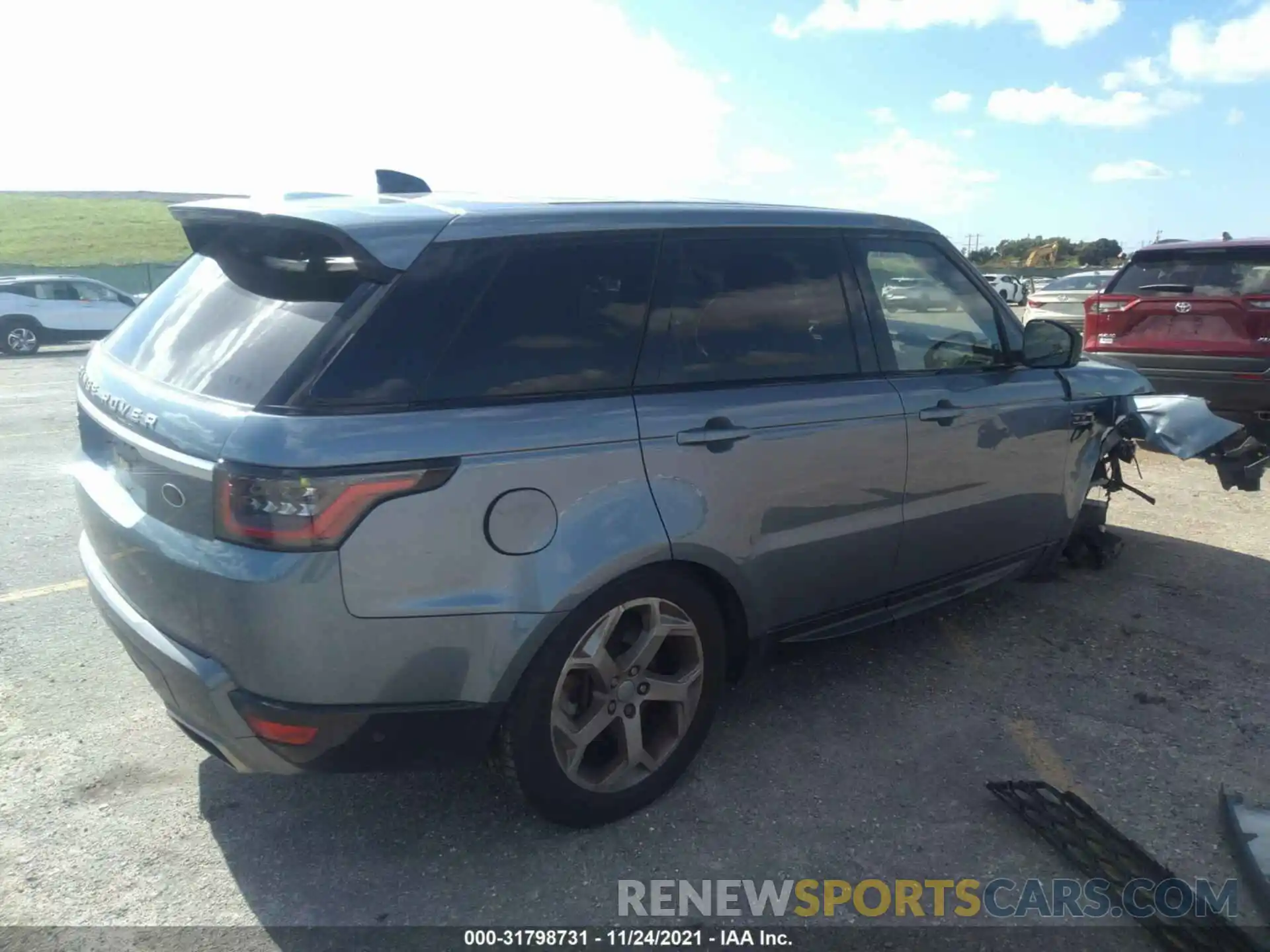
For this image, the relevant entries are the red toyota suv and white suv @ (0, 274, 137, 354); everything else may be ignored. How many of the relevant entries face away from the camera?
1

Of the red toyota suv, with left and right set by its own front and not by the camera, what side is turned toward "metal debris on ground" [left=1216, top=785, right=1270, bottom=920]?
back

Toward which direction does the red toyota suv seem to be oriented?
away from the camera

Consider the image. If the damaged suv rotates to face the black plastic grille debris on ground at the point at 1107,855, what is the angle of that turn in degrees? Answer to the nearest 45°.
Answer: approximately 45° to its right

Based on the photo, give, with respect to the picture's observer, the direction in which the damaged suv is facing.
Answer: facing away from the viewer and to the right of the viewer

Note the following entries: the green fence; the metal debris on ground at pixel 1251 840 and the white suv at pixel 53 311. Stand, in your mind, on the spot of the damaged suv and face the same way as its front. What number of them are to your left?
2

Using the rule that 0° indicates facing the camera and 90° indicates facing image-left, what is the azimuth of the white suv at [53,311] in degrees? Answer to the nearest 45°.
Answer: approximately 270°
